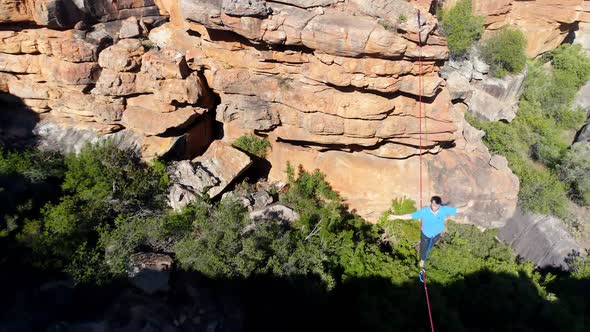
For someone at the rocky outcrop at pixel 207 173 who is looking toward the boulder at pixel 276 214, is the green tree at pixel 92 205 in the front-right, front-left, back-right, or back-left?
back-right

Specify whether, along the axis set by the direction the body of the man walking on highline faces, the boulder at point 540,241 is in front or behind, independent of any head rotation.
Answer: behind
